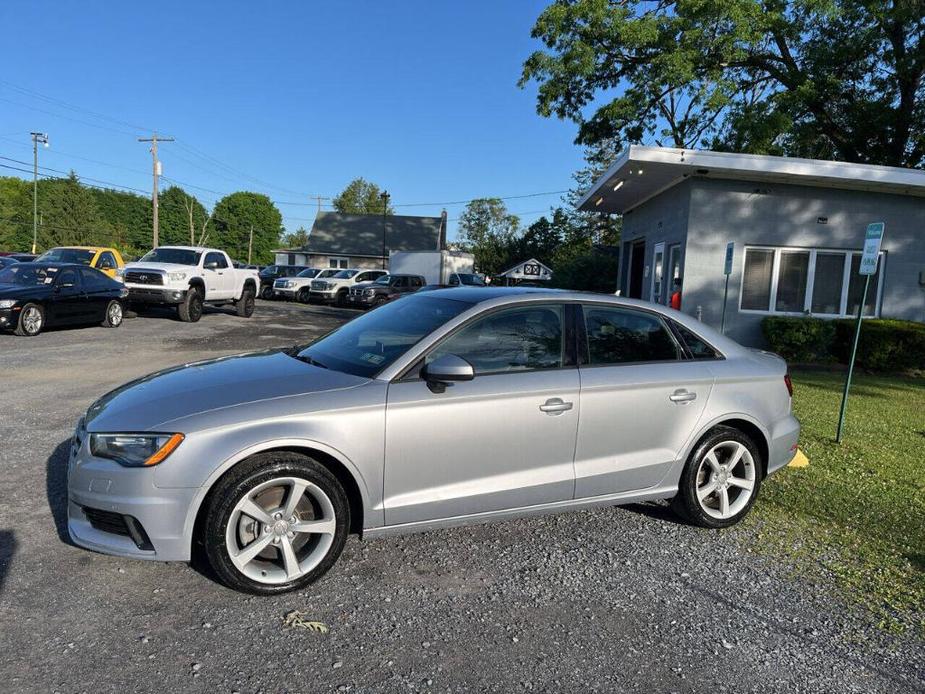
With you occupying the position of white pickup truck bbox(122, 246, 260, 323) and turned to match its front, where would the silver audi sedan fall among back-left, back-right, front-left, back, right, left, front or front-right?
front-left

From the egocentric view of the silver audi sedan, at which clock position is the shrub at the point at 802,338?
The shrub is roughly at 6 o'clock from the silver audi sedan.

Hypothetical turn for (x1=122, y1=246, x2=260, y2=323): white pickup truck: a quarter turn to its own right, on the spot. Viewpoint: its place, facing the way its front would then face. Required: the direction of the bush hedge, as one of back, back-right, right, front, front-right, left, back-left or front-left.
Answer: back

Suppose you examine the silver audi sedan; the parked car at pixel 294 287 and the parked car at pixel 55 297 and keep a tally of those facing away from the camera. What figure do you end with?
0

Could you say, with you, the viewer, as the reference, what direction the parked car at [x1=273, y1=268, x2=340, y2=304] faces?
facing the viewer and to the left of the viewer

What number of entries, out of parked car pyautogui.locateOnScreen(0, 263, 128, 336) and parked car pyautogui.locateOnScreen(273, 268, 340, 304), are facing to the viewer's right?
0

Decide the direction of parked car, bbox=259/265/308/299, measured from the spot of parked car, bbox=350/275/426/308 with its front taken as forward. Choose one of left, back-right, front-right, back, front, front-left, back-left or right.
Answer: right

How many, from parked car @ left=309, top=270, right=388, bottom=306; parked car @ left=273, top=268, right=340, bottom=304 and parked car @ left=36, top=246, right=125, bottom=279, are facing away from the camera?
0

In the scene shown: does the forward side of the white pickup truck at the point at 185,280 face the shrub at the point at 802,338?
no

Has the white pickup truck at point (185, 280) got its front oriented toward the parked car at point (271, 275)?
no

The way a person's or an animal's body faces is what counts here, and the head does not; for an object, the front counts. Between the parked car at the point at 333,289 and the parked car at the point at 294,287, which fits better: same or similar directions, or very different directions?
same or similar directions

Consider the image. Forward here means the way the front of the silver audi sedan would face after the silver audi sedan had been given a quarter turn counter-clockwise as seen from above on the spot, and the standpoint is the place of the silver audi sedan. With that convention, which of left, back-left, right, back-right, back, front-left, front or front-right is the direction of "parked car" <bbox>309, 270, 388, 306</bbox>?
back-left

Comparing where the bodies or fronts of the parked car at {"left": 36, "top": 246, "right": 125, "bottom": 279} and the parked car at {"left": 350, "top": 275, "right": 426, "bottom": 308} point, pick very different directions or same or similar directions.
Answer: same or similar directions

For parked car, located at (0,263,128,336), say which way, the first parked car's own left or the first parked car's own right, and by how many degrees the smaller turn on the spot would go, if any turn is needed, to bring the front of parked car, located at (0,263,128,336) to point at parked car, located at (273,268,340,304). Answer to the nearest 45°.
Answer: approximately 180°

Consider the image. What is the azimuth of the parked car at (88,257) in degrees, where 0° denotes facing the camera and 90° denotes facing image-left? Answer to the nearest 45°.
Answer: approximately 45°

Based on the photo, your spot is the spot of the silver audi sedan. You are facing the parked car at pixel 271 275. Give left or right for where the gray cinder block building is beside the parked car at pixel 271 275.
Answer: right

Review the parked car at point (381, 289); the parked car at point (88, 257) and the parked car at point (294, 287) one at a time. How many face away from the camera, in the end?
0
